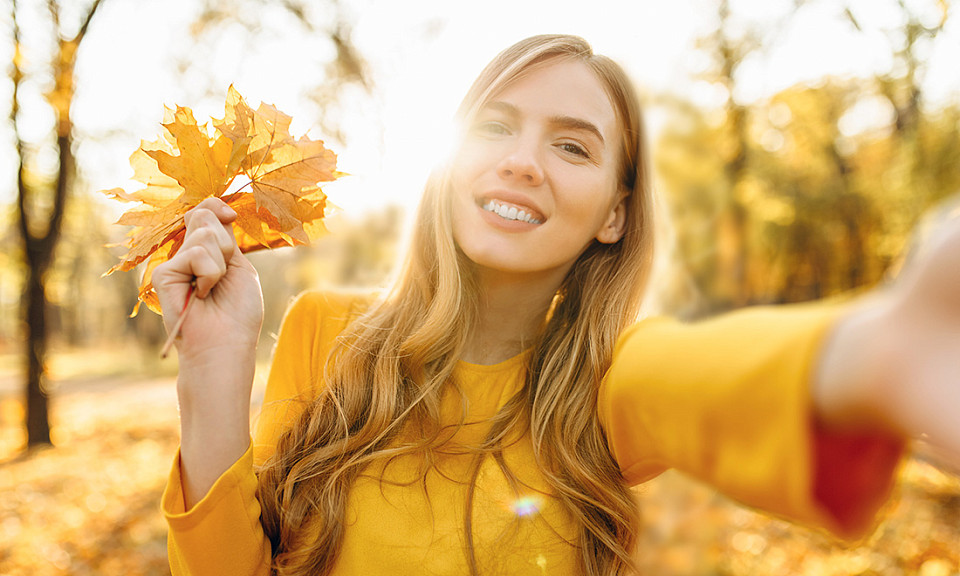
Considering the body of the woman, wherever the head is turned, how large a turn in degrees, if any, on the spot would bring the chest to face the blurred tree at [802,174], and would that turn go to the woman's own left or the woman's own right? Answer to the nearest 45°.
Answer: approximately 180°

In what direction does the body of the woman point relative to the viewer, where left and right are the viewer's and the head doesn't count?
facing the viewer

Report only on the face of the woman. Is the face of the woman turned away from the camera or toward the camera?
toward the camera

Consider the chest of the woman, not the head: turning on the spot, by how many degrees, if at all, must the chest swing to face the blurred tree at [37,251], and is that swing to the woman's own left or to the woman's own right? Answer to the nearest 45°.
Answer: approximately 135° to the woman's own right
